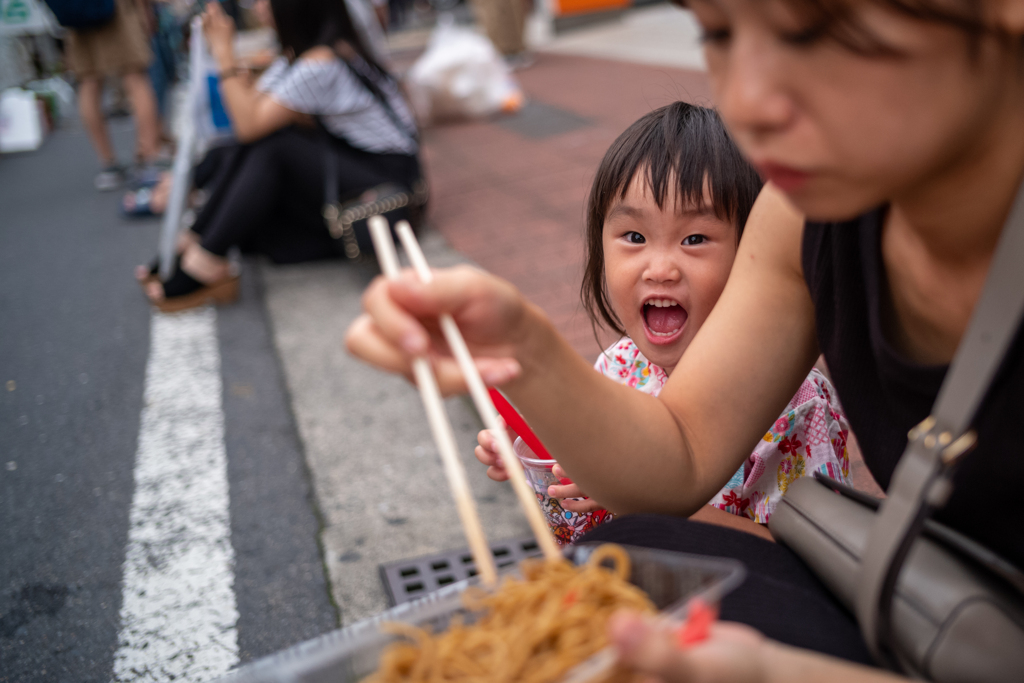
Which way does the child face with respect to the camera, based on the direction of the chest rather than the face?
toward the camera

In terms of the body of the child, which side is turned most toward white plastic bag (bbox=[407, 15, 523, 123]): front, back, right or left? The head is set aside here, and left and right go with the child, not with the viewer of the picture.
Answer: back

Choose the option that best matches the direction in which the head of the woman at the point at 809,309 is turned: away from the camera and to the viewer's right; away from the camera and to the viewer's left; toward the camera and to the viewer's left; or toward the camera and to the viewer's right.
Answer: toward the camera and to the viewer's left

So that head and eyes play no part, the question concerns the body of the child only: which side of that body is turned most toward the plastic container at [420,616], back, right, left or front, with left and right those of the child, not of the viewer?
front

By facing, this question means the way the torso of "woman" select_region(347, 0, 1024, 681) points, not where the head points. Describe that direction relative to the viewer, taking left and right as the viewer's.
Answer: facing the viewer and to the left of the viewer

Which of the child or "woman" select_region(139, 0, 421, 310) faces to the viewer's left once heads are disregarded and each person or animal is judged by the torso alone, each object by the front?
the woman

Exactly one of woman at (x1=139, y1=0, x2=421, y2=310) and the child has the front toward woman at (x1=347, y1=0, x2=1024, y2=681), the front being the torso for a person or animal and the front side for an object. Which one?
the child

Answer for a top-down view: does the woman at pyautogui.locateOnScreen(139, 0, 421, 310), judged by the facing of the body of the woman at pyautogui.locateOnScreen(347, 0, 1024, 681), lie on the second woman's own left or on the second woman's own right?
on the second woman's own right

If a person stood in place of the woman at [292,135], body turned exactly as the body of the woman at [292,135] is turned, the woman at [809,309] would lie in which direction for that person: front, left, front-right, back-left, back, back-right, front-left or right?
left

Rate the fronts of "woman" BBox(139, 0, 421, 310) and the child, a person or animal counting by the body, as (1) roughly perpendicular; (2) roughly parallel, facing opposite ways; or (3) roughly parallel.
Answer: roughly perpendicular

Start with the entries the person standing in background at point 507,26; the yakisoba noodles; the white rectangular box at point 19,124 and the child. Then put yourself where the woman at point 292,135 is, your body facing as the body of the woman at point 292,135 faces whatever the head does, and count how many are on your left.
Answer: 2

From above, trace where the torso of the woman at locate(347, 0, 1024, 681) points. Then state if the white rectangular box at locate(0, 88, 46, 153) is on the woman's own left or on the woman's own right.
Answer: on the woman's own right

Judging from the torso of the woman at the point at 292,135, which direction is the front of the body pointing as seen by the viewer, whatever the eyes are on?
to the viewer's left
